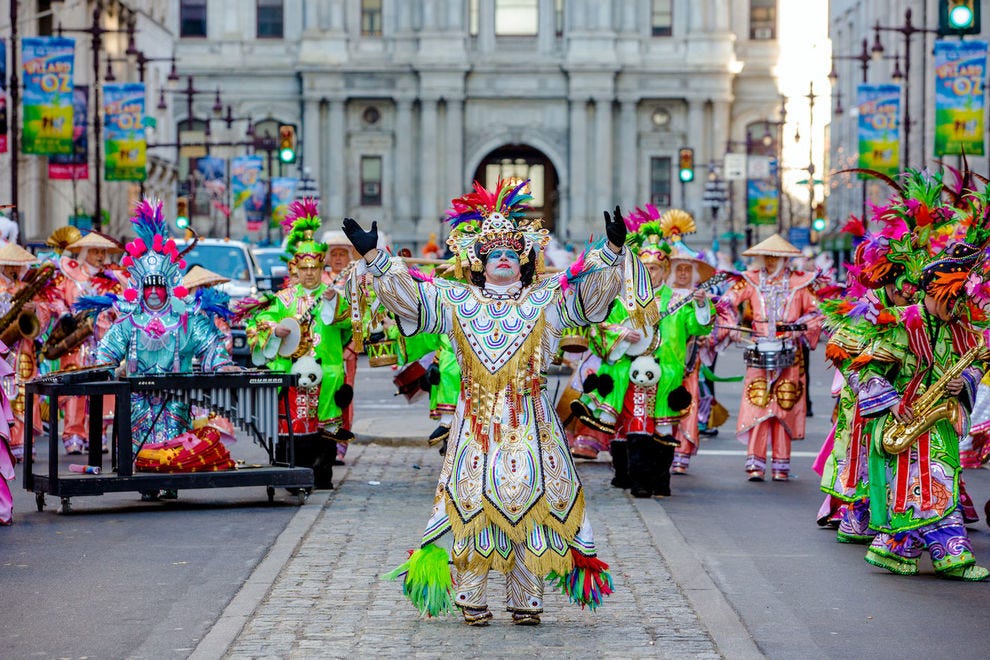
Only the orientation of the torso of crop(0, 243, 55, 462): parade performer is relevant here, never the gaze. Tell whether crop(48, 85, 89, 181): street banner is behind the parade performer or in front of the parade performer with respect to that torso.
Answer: behind

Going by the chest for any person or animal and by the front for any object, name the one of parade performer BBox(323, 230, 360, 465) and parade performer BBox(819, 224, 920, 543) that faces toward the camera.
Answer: parade performer BBox(323, 230, 360, 465)

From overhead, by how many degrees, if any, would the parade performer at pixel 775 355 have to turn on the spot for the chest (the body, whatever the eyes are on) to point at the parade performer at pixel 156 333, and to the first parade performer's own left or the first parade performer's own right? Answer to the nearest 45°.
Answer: approximately 45° to the first parade performer's own right

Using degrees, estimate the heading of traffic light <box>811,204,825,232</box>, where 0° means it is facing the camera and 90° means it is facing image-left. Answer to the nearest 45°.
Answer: approximately 0°

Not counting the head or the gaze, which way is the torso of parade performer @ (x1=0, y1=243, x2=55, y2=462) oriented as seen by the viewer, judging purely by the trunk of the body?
toward the camera

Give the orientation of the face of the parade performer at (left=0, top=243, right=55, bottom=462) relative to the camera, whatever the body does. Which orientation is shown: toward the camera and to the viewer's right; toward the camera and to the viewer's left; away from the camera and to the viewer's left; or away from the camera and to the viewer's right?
toward the camera and to the viewer's right

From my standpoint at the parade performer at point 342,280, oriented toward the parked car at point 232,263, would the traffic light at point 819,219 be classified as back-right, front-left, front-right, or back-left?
front-right

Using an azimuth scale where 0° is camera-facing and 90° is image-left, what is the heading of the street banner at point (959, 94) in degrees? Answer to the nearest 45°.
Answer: approximately 0°

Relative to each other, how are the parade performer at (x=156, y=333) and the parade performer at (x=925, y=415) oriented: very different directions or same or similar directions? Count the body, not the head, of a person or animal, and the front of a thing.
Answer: same or similar directions

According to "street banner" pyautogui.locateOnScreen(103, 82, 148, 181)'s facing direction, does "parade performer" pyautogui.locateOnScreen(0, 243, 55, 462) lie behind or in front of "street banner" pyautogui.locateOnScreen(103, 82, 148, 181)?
in front

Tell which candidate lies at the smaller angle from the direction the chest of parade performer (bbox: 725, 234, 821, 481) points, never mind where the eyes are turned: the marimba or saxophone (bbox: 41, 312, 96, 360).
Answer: the marimba

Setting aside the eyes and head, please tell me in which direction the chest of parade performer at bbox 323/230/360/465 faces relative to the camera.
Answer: toward the camera

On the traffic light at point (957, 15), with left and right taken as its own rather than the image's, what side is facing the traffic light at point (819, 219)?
back
